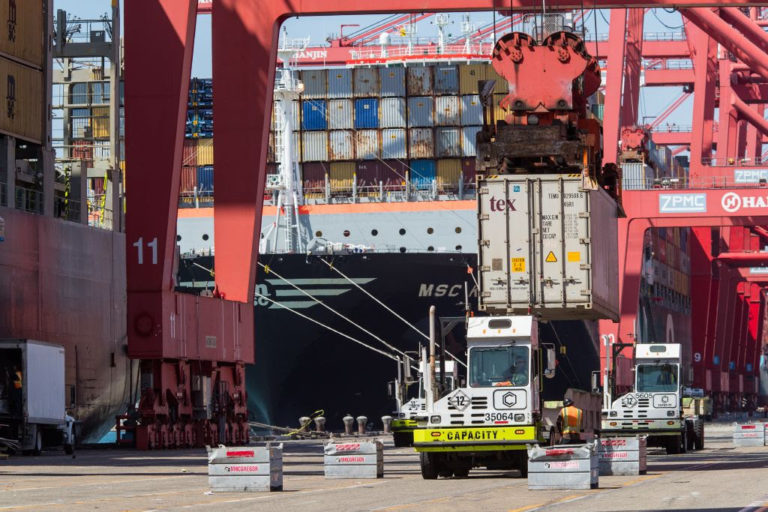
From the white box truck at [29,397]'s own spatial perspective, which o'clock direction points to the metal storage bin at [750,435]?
The metal storage bin is roughly at 1 o'clock from the white box truck.

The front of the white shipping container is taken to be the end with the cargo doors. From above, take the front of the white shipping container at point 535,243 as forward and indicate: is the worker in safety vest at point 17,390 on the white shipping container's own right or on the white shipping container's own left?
on the white shipping container's own right

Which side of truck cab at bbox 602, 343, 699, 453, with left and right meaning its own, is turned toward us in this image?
front

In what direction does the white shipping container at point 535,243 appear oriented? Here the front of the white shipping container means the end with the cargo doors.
toward the camera

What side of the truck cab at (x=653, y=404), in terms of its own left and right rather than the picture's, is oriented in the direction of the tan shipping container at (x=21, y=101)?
right

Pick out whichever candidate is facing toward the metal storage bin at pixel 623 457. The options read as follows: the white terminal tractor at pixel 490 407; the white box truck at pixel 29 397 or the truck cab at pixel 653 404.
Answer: the truck cab at pixel 653 404

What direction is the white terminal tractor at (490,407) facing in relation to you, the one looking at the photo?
facing the viewer

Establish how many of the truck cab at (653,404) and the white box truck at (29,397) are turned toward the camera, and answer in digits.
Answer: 1

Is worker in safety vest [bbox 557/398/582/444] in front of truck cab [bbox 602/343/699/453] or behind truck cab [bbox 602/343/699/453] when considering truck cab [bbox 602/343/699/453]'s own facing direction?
in front

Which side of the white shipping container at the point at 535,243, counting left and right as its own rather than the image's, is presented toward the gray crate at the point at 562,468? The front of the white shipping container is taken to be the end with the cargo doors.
front

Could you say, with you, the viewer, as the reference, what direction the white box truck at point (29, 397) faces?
facing away from the viewer and to the right of the viewer
